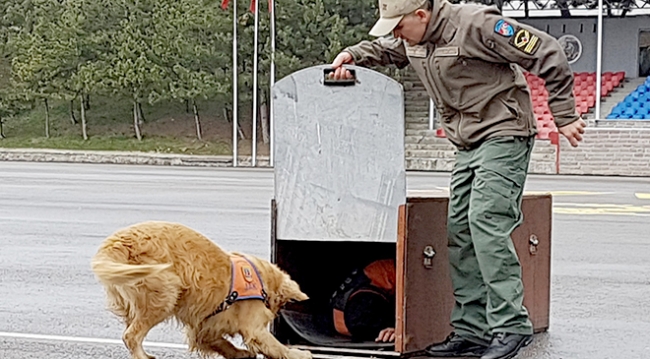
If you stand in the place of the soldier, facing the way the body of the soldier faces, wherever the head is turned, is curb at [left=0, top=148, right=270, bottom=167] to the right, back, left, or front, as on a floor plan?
right

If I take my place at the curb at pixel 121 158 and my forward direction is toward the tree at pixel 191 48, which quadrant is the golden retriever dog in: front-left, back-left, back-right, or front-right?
back-right

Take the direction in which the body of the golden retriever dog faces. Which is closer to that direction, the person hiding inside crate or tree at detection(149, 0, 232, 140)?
the person hiding inside crate

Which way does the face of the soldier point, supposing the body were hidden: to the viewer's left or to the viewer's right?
to the viewer's left

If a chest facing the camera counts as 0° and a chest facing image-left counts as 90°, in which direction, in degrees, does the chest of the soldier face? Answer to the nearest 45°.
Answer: approximately 45°

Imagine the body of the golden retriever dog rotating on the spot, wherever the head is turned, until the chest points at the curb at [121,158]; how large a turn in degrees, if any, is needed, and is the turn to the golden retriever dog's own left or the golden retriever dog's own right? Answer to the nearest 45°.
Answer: approximately 90° to the golden retriever dog's own left

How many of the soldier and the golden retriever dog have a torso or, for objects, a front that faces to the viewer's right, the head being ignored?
1

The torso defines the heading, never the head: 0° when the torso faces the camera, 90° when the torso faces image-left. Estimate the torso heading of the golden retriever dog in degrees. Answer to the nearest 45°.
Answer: approximately 270°

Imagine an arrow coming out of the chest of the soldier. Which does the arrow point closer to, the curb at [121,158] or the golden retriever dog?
the golden retriever dog

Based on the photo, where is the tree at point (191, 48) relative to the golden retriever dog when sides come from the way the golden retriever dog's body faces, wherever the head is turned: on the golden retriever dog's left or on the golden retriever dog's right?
on the golden retriever dog's left
